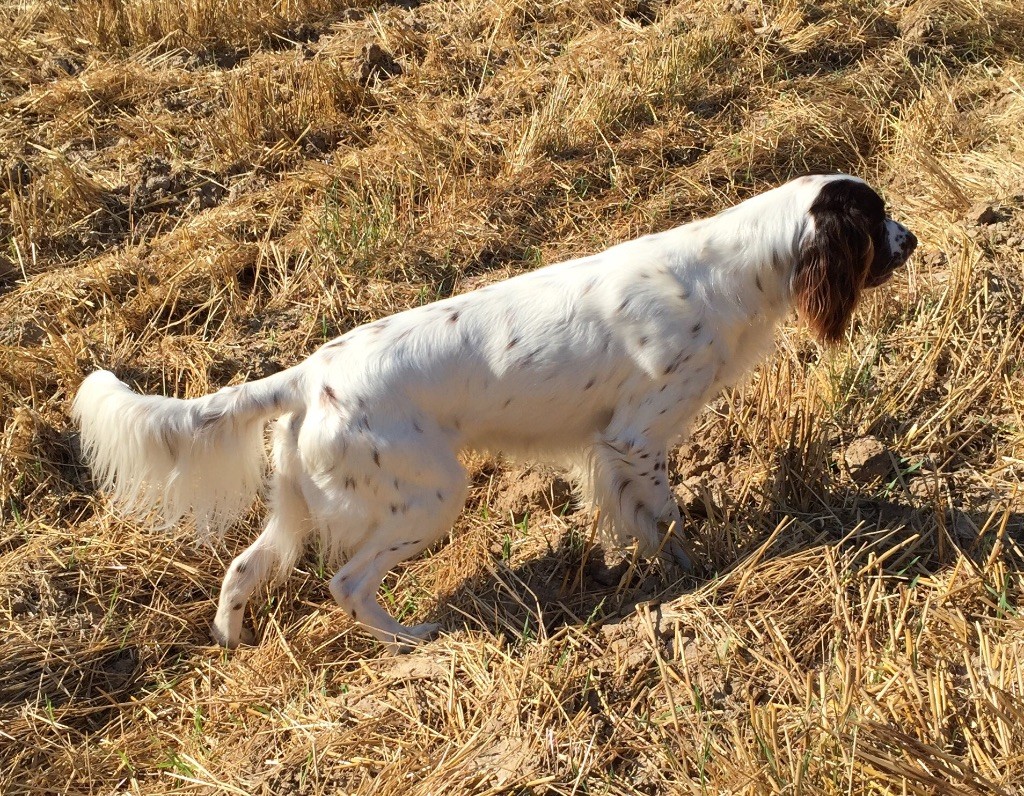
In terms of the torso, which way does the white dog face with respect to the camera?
to the viewer's right

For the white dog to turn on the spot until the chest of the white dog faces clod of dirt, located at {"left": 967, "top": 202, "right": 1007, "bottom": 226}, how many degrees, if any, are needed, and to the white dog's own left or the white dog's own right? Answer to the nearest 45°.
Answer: approximately 45° to the white dog's own left
